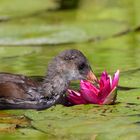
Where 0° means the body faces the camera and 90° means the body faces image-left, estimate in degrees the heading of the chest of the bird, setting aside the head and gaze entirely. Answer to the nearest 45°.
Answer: approximately 270°

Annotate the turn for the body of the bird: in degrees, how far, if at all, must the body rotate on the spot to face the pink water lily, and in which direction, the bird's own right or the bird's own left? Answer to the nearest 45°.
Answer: approximately 45° to the bird's own right
